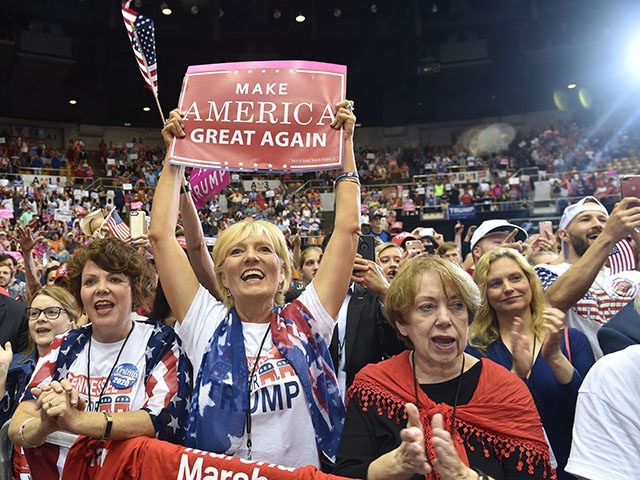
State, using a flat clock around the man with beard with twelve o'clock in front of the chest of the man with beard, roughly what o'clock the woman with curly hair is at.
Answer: The woman with curly hair is roughly at 3 o'clock from the man with beard.

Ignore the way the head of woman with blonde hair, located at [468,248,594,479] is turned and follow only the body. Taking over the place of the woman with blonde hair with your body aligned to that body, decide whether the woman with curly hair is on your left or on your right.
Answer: on your right

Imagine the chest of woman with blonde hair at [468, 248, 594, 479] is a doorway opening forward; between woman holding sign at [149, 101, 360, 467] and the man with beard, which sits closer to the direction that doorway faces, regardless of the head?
the woman holding sign

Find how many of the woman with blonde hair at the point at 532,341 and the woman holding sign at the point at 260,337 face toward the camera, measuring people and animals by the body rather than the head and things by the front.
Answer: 2

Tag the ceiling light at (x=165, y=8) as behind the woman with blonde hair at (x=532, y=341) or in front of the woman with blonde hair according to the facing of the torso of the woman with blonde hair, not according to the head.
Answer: behind

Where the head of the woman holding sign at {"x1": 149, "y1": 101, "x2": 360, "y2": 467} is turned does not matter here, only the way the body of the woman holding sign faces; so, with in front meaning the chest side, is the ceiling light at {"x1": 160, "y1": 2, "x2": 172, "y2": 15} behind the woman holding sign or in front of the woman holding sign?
behind

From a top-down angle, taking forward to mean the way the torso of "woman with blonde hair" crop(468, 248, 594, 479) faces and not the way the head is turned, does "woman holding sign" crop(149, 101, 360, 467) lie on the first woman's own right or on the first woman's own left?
on the first woman's own right

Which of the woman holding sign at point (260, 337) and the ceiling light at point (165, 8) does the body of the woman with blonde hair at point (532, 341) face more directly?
the woman holding sign

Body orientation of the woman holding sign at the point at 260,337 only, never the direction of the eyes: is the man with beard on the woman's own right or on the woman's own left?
on the woman's own left
